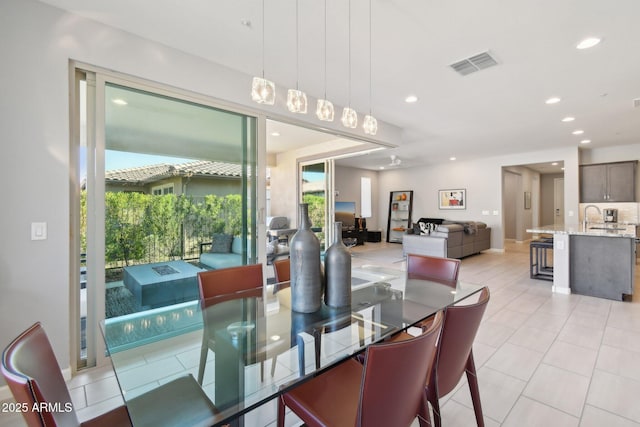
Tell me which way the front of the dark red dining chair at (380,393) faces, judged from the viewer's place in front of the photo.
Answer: facing away from the viewer and to the left of the viewer

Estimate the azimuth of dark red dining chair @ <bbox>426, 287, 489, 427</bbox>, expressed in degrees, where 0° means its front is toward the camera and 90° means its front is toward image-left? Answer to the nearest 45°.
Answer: approximately 135°

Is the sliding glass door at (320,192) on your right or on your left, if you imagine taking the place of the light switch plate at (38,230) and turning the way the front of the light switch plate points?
on your left

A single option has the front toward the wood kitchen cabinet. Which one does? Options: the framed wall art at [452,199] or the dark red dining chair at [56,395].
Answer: the dark red dining chair

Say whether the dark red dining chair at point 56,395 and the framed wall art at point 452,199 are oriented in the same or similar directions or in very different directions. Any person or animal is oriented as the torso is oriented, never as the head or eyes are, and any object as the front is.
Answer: very different directions

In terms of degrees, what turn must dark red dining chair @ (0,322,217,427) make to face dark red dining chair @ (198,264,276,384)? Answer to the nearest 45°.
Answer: approximately 45° to its left

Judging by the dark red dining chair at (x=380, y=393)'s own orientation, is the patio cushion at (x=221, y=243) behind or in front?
in front

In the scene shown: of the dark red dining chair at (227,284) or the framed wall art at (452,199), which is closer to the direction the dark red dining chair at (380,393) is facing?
the dark red dining chair

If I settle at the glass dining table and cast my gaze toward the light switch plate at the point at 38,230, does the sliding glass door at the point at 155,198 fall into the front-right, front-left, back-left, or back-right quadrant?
front-right

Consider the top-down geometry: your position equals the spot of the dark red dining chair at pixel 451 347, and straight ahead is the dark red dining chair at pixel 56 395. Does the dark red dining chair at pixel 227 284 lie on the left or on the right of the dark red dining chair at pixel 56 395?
right

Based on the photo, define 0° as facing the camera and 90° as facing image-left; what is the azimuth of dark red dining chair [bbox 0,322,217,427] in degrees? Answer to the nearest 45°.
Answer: approximately 270°

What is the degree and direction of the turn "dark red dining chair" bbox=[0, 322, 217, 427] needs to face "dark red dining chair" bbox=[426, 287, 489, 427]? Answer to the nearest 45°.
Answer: approximately 45° to its right

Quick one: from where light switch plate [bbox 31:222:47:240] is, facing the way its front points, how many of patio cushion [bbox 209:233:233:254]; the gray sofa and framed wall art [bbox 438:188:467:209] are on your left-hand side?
3
